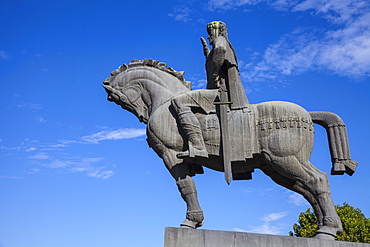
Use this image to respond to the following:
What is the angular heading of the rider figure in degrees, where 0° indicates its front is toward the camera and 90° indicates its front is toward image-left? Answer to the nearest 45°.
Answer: approximately 90°

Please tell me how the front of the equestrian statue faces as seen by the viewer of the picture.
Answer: facing to the left of the viewer
